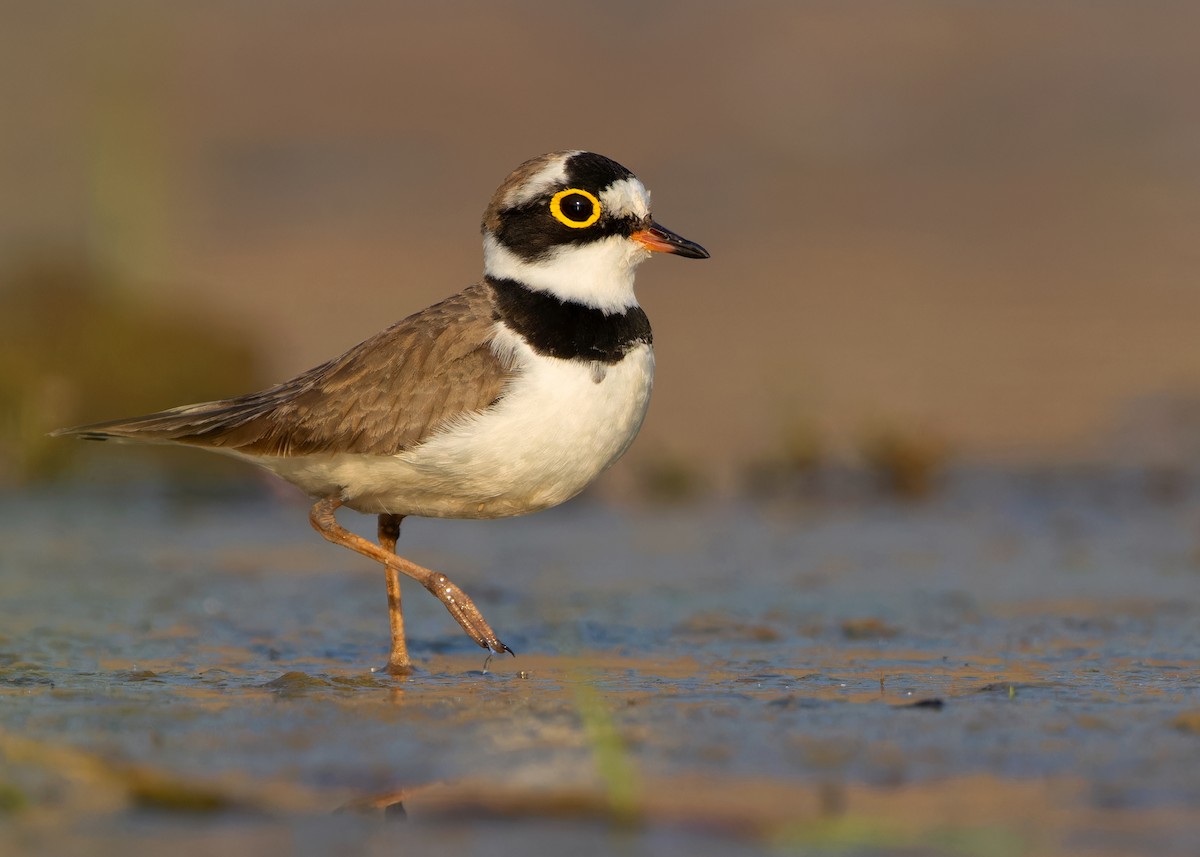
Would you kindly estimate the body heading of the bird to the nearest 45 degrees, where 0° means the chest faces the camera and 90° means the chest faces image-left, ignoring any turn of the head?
approximately 270°
